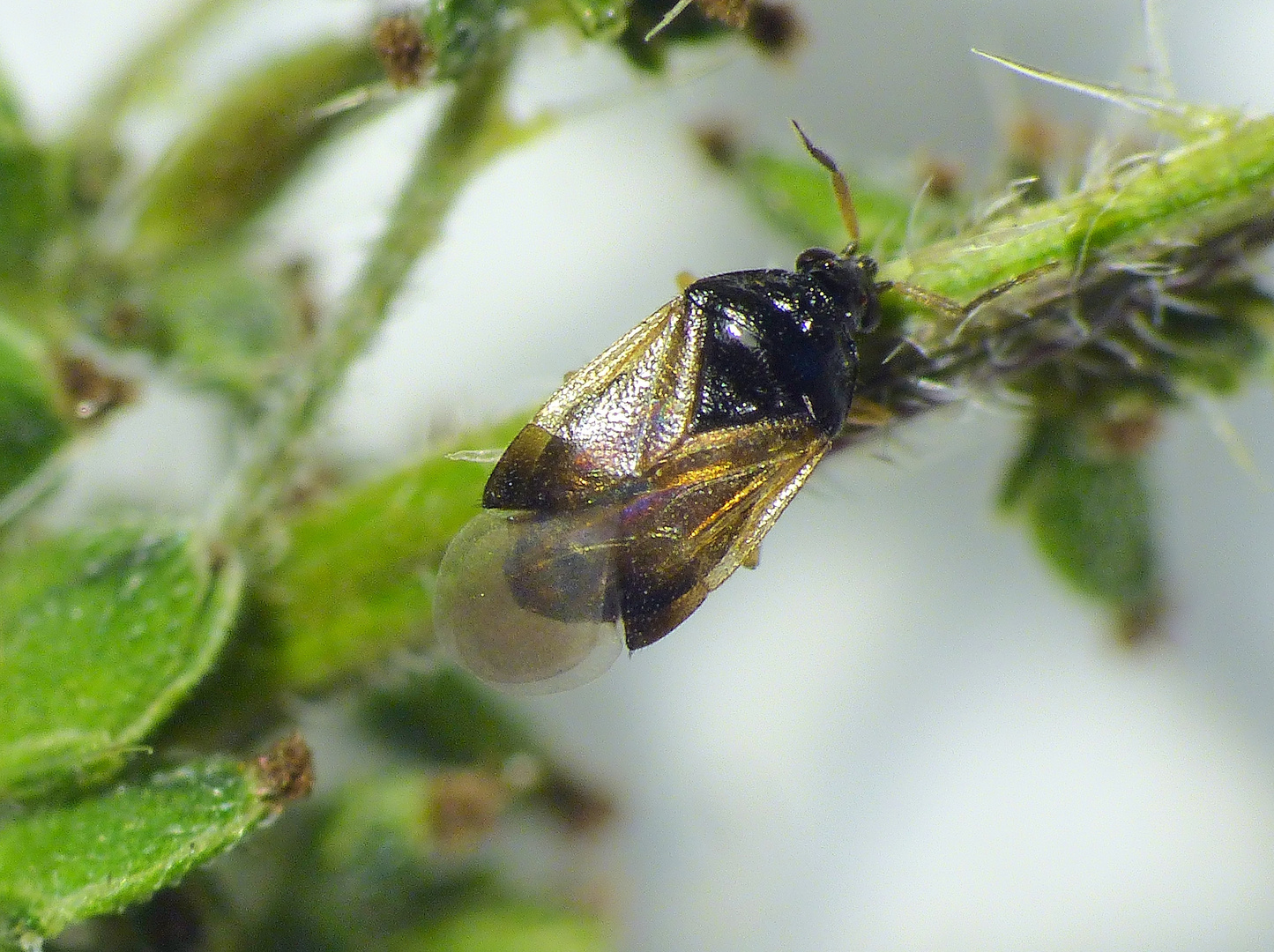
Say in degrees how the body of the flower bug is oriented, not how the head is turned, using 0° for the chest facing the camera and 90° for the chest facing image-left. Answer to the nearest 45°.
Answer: approximately 225°
